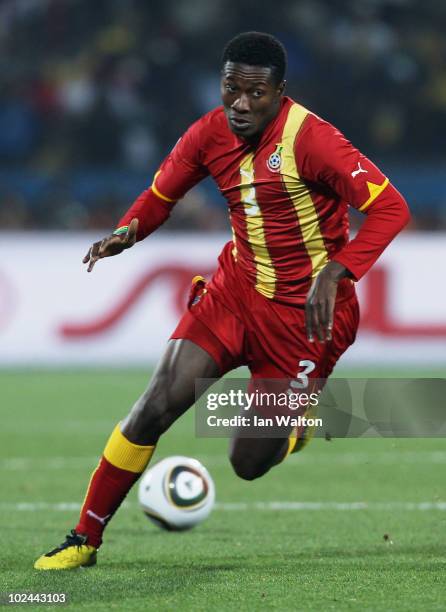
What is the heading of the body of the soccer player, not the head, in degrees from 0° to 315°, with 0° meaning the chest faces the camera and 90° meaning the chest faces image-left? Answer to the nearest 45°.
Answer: approximately 45°
